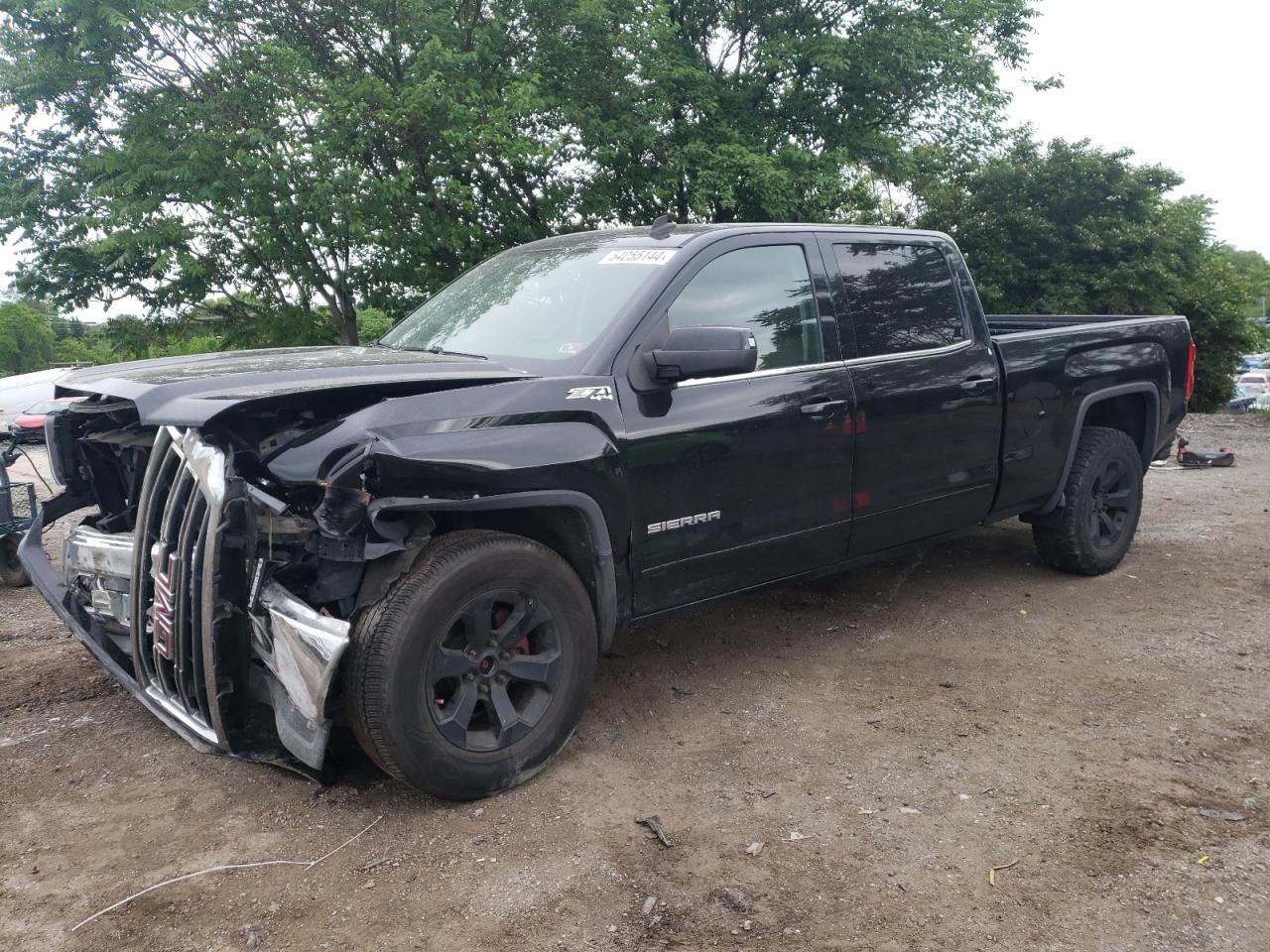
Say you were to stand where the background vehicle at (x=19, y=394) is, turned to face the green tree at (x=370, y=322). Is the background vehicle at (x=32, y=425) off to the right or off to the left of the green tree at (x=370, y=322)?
right

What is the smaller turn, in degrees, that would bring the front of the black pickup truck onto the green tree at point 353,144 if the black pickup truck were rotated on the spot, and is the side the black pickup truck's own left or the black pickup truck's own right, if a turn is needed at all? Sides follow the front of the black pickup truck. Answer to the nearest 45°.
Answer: approximately 135° to the black pickup truck's own right

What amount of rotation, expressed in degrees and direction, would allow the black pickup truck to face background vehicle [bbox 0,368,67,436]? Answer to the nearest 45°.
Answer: approximately 90° to its right

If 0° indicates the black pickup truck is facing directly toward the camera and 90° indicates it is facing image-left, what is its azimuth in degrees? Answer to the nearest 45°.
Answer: approximately 45°

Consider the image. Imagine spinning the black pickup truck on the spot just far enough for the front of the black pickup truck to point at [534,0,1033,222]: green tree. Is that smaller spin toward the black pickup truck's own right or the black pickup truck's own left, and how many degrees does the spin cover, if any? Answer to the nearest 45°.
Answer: approximately 135° to the black pickup truck's own right

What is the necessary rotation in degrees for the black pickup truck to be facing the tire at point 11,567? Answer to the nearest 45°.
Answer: approximately 90° to its right

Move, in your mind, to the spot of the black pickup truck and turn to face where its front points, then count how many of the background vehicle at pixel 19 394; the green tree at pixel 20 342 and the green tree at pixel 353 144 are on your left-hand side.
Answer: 0

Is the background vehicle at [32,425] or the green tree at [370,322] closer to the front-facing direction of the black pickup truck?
the background vehicle

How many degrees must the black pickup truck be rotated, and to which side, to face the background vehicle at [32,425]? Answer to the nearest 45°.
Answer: approximately 90° to its right

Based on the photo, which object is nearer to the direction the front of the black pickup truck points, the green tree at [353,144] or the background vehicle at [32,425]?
the background vehicle

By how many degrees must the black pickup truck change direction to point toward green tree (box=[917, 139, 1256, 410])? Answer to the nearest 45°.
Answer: approximately 180°

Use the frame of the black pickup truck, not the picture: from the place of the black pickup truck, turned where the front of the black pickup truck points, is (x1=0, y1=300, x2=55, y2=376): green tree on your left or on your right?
on your right

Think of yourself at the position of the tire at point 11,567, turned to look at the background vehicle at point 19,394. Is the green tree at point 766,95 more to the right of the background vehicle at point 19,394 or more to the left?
right
